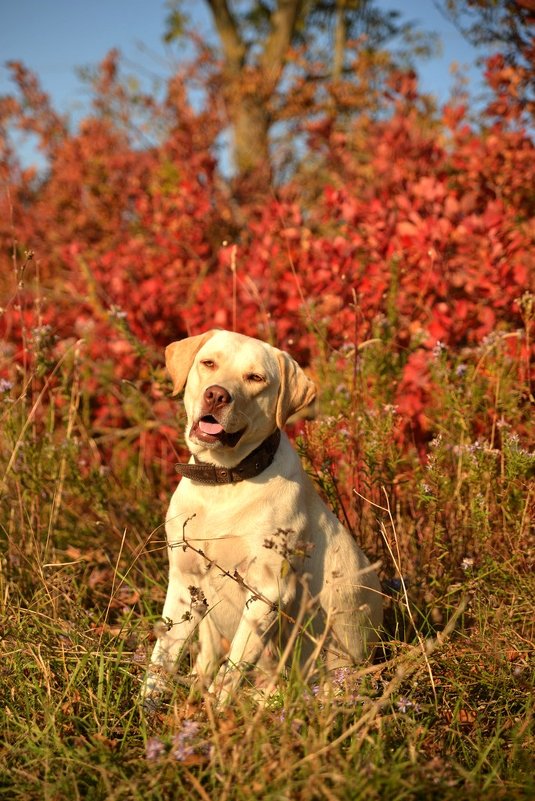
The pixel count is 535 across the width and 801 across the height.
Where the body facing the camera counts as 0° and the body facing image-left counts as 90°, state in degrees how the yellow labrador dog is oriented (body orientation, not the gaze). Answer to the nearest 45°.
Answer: approximately 45°
